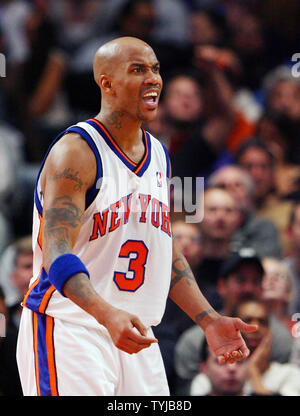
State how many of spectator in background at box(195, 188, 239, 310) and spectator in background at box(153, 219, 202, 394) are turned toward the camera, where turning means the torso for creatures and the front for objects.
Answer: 2

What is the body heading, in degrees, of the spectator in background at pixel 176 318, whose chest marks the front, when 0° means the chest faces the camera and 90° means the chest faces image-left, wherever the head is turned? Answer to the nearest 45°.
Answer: approximately 0°

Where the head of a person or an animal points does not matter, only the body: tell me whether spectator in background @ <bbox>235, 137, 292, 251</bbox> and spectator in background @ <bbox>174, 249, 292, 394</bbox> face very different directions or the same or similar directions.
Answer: same or similar directions

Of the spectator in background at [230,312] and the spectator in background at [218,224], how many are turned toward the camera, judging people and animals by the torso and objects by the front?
2

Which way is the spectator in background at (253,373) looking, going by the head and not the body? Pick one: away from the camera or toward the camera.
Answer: toward the camera

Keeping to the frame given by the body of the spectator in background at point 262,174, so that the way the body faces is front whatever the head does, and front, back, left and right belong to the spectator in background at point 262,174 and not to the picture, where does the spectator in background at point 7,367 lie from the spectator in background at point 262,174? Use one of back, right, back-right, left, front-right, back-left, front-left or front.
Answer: front-right

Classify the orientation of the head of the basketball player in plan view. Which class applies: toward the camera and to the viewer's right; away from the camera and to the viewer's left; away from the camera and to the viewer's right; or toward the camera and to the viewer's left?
toward the camera and to the viewer's right

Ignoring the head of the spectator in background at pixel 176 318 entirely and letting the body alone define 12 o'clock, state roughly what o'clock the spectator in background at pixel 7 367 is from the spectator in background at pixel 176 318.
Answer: the spectator in background at pixel 7 367 is roughly at 2 o'clock from the spectator in background at pixel 176 318.

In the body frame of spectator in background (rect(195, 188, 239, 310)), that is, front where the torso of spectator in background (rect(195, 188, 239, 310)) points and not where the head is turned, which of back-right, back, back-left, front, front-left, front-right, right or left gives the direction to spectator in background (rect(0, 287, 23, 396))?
front-right

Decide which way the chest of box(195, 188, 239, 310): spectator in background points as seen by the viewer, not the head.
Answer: toward the camera

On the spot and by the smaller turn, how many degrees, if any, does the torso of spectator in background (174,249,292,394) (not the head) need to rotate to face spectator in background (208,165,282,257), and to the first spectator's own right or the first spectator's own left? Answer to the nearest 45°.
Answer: approximately 180°

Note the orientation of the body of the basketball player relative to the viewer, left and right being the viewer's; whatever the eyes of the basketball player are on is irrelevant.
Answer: facing the viewer and to the right of the viewer

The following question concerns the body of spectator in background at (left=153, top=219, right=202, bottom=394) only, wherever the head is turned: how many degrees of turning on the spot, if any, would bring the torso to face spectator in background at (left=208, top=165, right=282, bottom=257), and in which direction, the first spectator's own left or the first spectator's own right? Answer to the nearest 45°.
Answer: approximately 135° to the first spectator's own left

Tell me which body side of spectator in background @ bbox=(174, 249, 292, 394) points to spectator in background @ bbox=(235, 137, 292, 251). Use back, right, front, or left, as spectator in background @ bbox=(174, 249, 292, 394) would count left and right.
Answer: back

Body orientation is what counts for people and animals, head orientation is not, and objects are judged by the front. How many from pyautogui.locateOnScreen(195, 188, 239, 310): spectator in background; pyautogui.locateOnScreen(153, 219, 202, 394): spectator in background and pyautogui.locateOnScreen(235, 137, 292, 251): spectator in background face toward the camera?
3

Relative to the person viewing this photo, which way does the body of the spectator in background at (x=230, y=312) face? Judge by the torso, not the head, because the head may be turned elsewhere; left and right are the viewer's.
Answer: facing the viewer

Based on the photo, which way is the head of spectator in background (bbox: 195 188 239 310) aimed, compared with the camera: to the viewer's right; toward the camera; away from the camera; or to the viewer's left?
toward the camera
